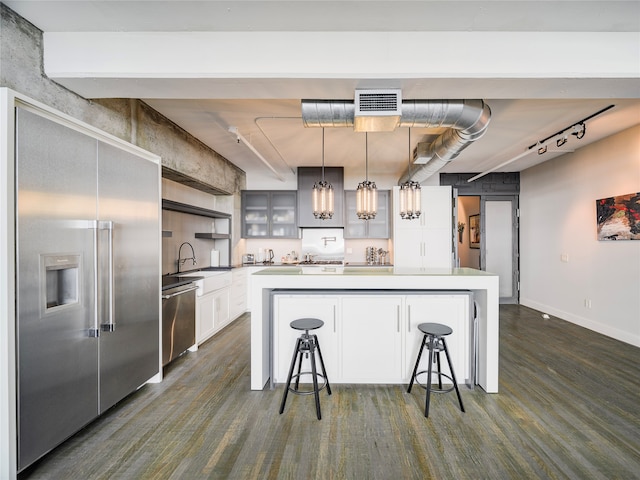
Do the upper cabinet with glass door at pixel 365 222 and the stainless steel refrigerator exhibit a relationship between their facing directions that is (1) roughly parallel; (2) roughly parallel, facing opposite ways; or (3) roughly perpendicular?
roughly perpendicular

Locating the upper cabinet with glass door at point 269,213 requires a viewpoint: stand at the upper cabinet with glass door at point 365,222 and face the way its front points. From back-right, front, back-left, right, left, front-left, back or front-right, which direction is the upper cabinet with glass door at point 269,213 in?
right

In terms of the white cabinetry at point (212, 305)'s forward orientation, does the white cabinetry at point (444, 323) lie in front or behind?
in front

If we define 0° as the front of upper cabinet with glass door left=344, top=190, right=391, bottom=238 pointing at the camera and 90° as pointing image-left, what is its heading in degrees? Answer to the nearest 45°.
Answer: approximately 0°

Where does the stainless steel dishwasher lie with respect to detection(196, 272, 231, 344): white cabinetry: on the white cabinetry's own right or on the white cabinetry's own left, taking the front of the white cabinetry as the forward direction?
on the white cabinetry's own right

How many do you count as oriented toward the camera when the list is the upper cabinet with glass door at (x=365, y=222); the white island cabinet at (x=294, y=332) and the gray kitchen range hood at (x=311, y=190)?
3

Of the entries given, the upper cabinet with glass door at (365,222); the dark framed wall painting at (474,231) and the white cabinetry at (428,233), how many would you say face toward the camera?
3

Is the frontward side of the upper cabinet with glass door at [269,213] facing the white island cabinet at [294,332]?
yes

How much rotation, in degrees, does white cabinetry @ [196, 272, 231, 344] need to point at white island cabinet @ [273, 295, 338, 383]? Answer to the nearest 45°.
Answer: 0° — it already faces it

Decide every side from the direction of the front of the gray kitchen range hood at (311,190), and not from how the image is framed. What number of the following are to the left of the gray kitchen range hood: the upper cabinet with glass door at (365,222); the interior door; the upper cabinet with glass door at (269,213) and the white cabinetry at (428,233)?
3

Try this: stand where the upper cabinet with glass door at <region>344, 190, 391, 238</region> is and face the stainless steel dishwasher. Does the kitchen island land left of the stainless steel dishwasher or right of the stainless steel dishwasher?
left

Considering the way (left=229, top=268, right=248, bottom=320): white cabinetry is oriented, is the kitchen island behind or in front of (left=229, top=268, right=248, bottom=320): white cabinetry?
in front

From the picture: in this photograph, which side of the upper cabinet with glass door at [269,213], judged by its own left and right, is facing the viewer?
front

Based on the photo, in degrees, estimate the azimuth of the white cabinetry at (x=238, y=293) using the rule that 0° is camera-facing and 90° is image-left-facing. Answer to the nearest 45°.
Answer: approximately 315°

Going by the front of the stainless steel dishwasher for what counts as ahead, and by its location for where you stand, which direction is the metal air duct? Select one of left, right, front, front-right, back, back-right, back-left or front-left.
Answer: front

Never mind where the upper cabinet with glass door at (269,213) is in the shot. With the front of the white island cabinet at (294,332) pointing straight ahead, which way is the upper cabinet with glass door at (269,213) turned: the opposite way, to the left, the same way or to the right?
the same way

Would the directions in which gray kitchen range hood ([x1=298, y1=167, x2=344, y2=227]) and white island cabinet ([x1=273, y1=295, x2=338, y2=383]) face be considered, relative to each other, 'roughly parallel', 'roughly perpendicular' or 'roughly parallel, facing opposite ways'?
roughly parallel

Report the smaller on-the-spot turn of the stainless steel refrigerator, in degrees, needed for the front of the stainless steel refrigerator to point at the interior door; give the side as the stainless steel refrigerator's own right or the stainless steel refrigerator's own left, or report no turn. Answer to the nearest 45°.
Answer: approximately 45° to the stainless steel refrigerator's own left

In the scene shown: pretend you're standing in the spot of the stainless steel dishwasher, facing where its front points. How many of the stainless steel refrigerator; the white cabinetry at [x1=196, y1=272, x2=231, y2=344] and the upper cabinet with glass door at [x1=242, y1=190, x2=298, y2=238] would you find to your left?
2

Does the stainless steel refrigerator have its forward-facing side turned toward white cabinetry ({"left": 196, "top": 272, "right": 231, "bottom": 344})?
no
